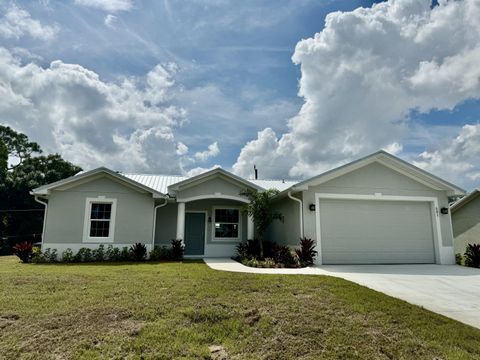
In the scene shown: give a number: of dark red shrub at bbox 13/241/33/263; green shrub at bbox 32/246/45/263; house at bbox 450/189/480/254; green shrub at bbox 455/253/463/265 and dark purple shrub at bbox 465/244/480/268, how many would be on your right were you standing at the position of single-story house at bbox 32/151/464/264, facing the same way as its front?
2

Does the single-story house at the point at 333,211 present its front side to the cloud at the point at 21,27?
no

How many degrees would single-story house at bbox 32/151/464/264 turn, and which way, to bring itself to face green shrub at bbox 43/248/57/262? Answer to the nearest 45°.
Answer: approximately 90° to its right

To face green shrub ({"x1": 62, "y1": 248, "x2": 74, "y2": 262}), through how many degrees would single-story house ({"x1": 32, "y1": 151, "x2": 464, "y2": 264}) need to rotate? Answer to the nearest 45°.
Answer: approximately 90° to its right

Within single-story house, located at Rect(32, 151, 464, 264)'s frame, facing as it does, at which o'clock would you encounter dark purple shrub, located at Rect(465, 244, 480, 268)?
The dark purple shrub is roughly at 9 o'clock from the single-story house.

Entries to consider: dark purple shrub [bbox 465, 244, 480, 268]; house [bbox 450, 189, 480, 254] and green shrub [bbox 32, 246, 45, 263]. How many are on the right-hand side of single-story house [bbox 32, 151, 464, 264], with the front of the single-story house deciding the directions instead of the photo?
1

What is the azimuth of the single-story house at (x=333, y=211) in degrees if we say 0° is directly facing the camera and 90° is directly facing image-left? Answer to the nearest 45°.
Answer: approximately 0°

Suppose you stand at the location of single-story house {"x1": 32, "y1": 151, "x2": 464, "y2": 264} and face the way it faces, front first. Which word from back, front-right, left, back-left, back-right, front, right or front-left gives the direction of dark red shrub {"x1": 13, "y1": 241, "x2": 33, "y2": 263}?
right

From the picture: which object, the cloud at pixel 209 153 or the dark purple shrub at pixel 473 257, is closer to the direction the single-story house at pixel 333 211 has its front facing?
the dark purple shrub

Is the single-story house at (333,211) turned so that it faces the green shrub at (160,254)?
no

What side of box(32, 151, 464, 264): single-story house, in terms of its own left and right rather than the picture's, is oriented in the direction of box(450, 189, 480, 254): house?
left

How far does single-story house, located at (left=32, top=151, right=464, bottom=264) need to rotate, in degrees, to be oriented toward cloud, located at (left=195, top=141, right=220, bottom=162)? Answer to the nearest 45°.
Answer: approximately 135° to its right

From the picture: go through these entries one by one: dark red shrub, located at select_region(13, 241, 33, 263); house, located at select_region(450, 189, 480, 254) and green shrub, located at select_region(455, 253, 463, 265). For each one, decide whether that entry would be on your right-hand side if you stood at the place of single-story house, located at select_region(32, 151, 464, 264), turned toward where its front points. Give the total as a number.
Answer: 1
